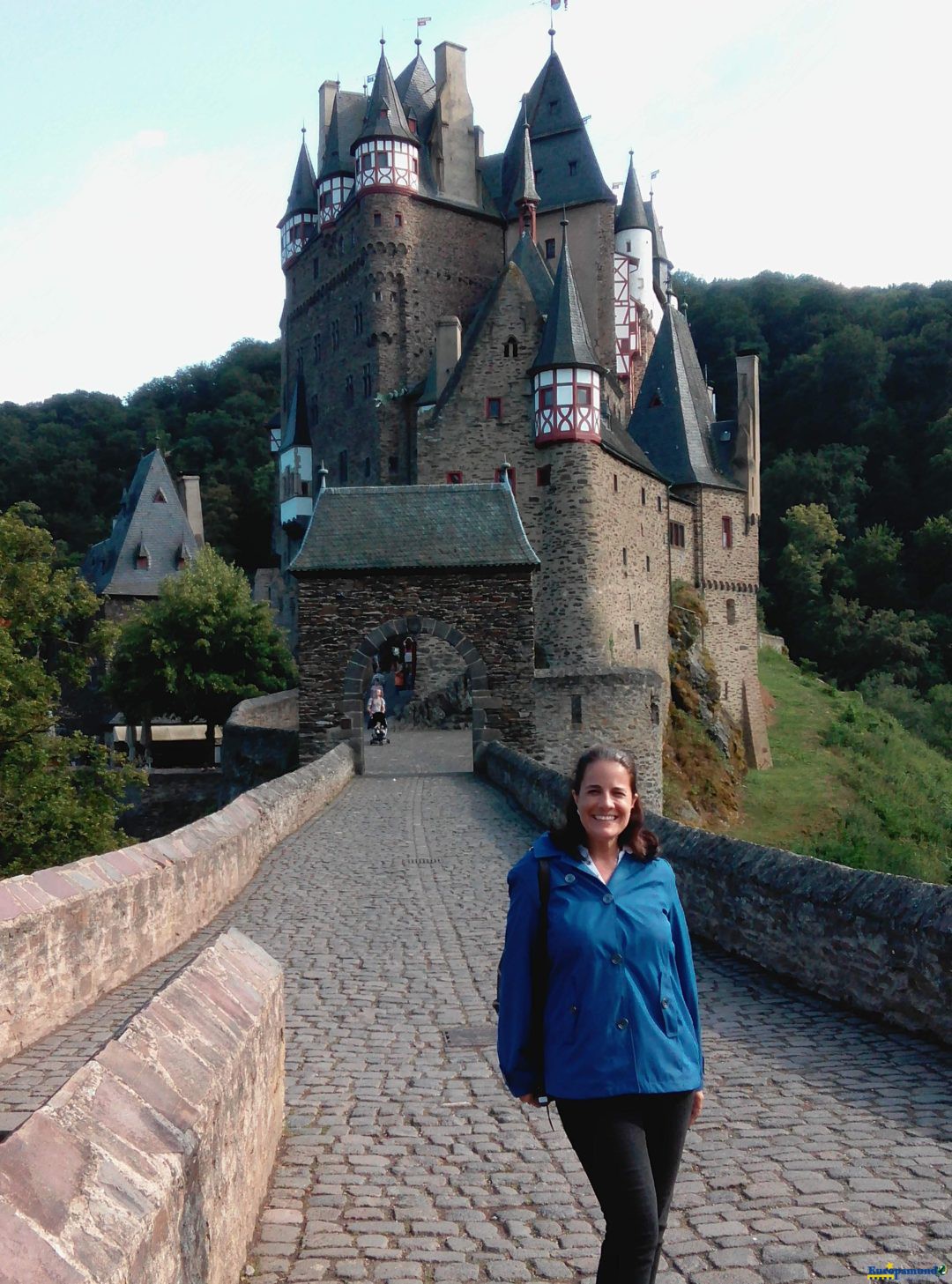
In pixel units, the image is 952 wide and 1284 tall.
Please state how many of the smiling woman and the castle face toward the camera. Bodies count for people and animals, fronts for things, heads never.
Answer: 2

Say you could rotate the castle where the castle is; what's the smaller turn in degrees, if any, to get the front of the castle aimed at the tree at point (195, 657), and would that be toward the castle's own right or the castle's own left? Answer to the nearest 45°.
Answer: approximately 45° to the castle's own right

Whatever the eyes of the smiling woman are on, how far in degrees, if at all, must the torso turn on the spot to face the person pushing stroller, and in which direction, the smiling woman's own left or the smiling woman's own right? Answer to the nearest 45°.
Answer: approximately 180°

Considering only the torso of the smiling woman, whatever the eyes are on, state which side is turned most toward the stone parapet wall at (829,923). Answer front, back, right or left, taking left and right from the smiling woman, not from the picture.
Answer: back

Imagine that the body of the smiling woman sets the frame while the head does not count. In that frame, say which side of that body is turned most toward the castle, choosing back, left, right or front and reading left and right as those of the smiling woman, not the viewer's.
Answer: back

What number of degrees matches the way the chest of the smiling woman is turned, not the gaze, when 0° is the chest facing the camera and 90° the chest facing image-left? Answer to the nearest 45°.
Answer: approximately 0°

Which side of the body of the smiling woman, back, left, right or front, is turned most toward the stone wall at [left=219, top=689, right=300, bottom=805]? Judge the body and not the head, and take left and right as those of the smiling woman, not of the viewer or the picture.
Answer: back

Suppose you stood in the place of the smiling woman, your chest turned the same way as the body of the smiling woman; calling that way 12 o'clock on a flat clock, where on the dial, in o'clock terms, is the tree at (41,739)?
The tree is roughly at 5 o'clock from the smiling woman.

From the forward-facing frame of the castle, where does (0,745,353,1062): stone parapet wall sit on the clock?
The stone parapet wall is roughly at 12 o'clock from the castle.

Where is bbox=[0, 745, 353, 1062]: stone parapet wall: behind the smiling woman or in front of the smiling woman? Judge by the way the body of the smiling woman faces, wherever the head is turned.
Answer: behind

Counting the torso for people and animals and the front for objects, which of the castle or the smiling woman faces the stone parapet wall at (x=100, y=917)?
the castle

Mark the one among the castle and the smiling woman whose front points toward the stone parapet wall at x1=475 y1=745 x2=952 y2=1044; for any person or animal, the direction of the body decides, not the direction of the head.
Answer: the castle

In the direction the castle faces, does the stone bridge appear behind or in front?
in front
